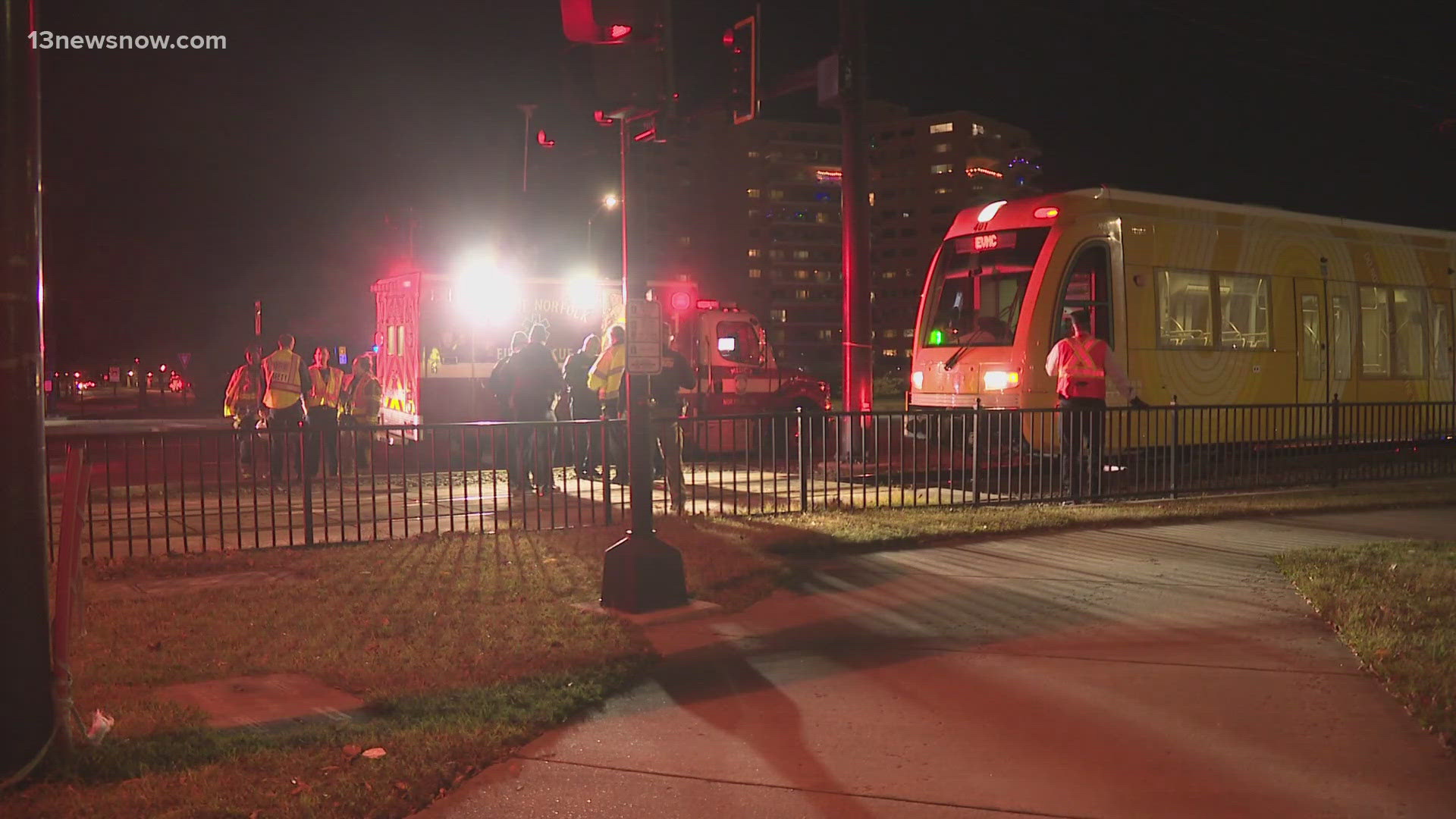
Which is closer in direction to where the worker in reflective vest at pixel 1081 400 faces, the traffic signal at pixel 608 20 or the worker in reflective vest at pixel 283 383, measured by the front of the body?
the worker in reflective vest

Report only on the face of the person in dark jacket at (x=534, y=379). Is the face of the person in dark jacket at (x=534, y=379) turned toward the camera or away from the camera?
away from the camera

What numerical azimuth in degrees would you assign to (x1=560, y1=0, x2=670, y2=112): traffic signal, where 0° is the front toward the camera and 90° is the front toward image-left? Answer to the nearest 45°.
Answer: approximately 45°

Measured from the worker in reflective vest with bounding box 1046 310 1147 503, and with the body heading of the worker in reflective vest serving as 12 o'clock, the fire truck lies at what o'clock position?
The fire truck is roughly at 10 o'clock from the worker in reflective vest.

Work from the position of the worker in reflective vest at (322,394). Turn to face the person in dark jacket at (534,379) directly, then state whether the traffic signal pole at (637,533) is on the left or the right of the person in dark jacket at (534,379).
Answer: right

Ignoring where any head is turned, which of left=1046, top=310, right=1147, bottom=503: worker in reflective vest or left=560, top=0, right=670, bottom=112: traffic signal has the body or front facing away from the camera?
the worker in reflective vest

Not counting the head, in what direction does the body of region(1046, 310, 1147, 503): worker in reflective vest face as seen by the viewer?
away from the camera

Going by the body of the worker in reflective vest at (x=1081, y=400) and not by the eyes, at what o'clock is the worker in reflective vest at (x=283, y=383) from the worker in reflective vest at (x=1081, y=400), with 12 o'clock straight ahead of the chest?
the worker in reflective vest at (x=283, y=383) is roughly at 9 o'clock from the worker in reflective vest at (x=1081, y=400).

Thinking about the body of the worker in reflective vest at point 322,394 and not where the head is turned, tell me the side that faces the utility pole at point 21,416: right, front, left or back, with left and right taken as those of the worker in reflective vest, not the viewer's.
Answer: front
